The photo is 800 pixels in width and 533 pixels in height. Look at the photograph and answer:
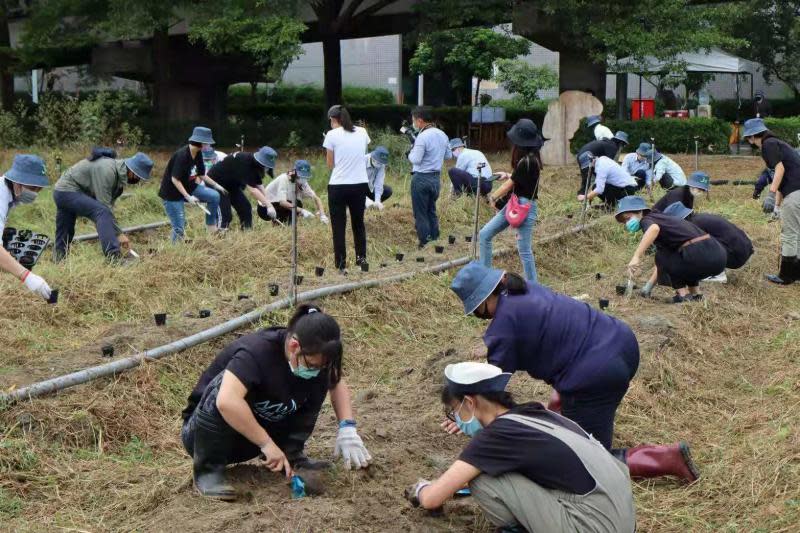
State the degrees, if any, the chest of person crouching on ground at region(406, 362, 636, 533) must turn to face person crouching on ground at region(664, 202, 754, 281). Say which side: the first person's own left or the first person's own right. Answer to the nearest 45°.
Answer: approximately 90° to the first person's own right

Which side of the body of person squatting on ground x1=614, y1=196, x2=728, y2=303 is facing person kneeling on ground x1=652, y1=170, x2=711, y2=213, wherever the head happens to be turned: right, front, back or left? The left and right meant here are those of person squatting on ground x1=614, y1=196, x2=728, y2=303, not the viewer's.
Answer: right

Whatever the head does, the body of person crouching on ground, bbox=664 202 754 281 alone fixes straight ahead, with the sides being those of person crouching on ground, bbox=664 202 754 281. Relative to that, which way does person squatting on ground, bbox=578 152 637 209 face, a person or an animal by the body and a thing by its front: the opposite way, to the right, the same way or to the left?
the same way

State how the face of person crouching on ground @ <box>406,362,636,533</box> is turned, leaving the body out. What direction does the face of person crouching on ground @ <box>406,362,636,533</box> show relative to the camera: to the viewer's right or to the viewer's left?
to the viewer's left

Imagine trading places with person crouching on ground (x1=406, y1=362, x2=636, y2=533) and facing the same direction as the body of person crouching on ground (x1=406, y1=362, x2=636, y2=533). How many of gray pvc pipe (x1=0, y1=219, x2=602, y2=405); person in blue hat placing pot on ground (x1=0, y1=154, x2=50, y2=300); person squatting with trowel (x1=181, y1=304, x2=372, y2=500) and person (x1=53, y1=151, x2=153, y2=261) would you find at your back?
0

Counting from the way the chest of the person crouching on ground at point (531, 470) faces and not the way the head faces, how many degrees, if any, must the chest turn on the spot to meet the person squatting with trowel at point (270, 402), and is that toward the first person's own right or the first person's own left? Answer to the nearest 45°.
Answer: approximately 45° to the first person's own right

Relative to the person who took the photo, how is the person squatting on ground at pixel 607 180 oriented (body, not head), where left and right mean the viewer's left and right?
facing to the left of the viewer

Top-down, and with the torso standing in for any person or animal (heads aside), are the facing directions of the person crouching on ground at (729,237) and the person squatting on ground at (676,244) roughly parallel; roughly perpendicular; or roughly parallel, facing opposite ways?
roughly parallel

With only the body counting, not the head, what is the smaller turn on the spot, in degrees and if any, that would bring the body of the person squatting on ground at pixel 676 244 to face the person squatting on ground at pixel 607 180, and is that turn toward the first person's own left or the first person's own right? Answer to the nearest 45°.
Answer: approximately 90° to the first person's own right

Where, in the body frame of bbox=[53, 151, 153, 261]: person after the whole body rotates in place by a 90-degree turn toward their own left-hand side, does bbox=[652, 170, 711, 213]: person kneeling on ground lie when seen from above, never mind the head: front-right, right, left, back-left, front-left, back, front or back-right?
right

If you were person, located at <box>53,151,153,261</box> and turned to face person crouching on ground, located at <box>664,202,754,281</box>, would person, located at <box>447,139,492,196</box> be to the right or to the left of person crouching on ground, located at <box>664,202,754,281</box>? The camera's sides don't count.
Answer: left

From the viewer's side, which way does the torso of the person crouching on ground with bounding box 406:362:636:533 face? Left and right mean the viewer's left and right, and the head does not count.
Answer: facing to the left of the viewer

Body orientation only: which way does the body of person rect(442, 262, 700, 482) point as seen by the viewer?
to the viewer's left

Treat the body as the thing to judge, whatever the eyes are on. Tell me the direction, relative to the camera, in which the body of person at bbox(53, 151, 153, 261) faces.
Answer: to the viewer's right

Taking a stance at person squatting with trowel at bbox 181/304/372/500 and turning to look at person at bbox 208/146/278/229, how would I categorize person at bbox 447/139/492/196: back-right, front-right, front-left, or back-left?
front-right

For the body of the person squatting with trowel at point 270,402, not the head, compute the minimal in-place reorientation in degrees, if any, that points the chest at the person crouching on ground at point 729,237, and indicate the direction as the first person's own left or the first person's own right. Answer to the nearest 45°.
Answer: approximately 90° to the first person's own left

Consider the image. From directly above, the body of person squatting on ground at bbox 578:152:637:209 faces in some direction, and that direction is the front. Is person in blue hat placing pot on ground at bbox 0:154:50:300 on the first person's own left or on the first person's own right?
on the first person's own left
